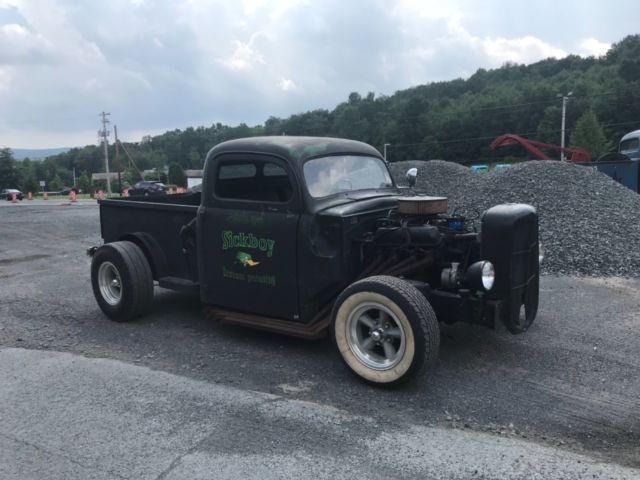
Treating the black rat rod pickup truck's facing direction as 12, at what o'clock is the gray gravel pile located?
The gray gravel pile is roughly at 9 o'clock from the black rat rod pickup truck.

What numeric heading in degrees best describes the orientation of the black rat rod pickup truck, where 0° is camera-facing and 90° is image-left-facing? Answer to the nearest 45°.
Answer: approximately 315°
